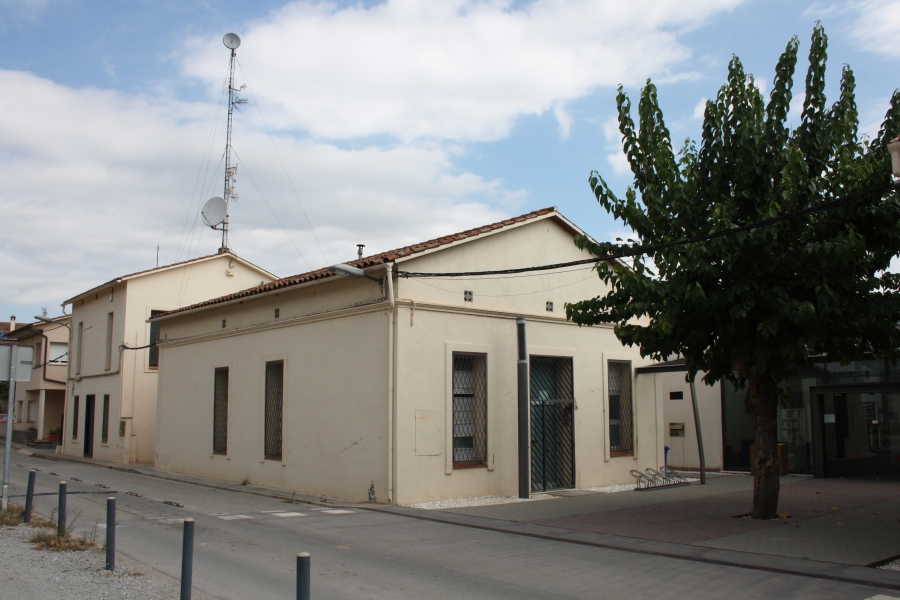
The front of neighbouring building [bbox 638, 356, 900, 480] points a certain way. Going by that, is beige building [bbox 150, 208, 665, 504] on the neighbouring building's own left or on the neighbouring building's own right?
on the neighbouring building's own right

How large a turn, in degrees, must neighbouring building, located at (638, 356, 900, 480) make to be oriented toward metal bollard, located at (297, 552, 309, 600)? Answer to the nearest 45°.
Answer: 0° — it already faces it

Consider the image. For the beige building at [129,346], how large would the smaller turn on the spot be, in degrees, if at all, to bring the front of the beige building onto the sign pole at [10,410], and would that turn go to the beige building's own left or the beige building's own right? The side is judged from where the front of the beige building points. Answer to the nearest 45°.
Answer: approximately 45° to the beige building's own left

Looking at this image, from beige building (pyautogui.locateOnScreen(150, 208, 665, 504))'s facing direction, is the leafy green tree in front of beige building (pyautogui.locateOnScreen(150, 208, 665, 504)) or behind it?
in front

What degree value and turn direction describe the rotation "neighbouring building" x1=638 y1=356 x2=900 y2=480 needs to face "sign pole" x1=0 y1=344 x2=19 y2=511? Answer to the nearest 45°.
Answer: approximately 45° to its right

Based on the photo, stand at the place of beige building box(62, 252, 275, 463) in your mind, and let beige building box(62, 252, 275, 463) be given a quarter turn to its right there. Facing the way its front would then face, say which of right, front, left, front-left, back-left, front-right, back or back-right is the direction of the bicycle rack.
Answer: back

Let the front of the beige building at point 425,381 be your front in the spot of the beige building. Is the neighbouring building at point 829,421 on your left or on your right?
on your left

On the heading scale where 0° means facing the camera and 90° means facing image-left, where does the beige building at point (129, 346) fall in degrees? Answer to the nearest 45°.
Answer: approximately 45°

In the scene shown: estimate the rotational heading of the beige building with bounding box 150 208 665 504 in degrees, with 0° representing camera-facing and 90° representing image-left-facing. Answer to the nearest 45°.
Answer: approximately 315°

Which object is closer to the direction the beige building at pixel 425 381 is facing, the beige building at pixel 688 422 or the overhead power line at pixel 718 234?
the overhead power line

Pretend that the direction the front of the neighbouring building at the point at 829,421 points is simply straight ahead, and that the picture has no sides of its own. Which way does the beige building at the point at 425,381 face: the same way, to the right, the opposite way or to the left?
to the left

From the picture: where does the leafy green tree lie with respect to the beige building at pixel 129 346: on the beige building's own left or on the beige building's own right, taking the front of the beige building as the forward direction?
on the beige building's own left

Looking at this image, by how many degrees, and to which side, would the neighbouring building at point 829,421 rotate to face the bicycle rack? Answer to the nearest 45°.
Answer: approximately 45° to its right
